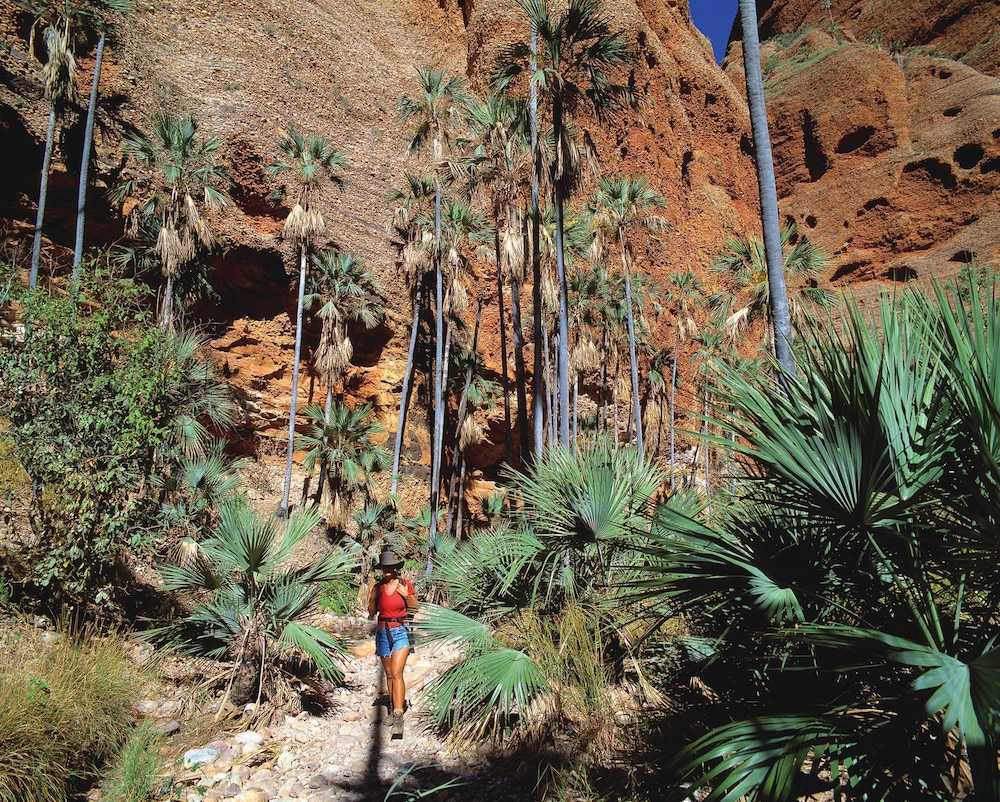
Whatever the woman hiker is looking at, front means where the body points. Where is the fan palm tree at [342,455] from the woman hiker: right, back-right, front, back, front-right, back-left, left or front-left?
back

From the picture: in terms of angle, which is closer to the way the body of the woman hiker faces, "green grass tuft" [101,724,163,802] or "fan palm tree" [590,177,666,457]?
the green grass tuft

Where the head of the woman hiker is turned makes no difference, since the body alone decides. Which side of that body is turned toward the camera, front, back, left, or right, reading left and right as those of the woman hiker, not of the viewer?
front

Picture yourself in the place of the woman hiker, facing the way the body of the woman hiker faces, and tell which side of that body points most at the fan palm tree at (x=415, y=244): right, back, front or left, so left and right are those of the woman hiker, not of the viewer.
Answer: back

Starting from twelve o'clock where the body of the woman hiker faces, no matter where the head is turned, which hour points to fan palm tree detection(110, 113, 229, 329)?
The fan palm tree is roughly at 5 o'clock from the woman hiker.

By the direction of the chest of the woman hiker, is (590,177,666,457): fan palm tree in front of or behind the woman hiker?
behind

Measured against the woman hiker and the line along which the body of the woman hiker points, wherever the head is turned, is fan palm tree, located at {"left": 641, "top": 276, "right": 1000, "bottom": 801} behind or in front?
in front

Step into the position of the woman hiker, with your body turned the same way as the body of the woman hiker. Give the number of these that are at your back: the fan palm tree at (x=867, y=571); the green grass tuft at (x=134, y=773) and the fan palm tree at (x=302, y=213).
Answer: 1

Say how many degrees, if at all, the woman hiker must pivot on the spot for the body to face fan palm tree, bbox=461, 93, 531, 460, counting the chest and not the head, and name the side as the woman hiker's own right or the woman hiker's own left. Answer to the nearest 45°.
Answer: approximately 180°

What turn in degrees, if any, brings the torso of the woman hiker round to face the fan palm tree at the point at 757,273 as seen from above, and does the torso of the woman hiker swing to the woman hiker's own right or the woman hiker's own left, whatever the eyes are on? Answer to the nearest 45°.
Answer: approximately 135° to the woman hiker's own left

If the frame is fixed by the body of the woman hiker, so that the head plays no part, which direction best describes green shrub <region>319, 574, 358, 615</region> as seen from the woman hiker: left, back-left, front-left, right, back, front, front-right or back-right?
back

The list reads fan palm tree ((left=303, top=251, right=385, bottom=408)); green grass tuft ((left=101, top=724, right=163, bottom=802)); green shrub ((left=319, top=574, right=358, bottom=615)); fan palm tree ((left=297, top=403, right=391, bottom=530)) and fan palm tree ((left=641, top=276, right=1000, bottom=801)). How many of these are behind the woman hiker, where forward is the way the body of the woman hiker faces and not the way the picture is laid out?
3
